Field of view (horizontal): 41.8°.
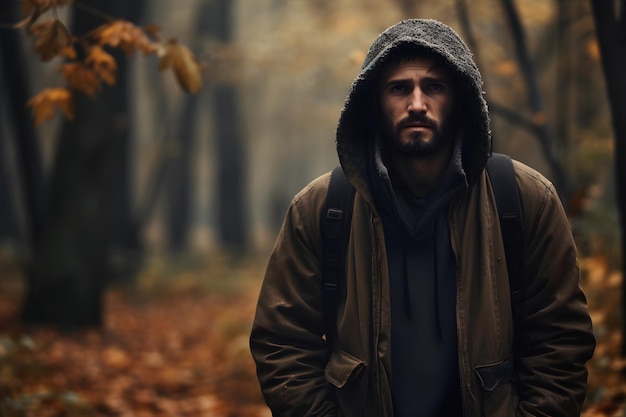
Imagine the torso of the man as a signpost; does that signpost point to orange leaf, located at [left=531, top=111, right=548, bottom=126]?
no

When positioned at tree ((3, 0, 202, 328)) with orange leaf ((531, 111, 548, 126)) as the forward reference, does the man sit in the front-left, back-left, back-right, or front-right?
front-right

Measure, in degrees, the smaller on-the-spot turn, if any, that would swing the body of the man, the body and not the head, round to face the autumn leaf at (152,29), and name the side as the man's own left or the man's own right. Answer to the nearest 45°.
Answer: approximately 135° to the man's own right

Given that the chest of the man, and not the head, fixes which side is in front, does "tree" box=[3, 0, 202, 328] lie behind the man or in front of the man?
behind

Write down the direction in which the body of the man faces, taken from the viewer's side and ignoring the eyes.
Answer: toward the camera

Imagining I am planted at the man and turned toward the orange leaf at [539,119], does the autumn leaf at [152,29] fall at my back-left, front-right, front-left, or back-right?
front-left

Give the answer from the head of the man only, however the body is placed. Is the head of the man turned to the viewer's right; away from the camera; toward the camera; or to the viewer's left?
toward the camera
